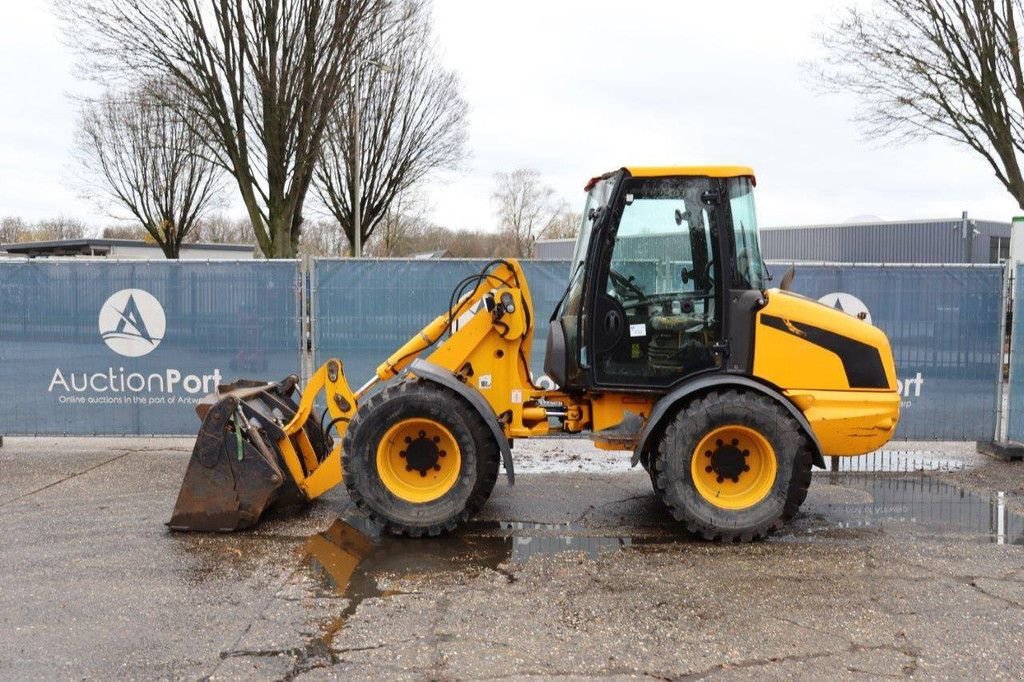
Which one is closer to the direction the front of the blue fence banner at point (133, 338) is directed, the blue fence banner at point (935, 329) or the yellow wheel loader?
the yellow wheel loader

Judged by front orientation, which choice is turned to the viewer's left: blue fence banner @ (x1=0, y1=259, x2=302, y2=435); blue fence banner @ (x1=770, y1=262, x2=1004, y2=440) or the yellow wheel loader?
the yellow wheel loader

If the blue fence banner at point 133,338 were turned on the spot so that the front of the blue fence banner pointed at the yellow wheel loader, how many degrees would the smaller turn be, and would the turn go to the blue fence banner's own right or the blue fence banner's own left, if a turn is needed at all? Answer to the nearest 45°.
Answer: approximately 45° to the blue fence banner's own left

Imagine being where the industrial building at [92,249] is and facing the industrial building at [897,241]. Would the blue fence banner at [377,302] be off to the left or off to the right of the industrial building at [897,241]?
right

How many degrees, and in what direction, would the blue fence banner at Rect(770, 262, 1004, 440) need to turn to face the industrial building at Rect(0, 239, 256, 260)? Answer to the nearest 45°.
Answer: approximately 135° to its right

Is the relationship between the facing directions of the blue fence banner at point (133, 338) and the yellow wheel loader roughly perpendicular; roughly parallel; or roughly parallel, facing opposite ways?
roughly perpendicular

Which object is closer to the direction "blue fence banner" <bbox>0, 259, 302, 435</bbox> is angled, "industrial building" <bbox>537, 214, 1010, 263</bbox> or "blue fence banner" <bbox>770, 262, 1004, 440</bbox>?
the blue fence banner

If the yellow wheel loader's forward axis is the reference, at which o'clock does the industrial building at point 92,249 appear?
The industrial building is roughly at 2 o'clock from the yellow wheel loader.

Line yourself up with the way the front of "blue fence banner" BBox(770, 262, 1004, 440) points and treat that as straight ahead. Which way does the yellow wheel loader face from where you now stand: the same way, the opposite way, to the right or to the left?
to the right

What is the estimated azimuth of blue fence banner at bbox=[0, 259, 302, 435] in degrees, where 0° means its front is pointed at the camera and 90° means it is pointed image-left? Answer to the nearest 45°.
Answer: approximately 0°

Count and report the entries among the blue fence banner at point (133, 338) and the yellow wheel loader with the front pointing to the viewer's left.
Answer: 1

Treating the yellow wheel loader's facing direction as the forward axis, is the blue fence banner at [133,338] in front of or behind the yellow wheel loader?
in front

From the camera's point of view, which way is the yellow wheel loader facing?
to the viewer's left

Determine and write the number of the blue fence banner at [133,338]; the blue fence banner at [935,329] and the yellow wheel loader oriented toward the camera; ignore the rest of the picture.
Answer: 2

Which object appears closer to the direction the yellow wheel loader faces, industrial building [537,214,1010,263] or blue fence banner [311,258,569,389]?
the blue fence banner
